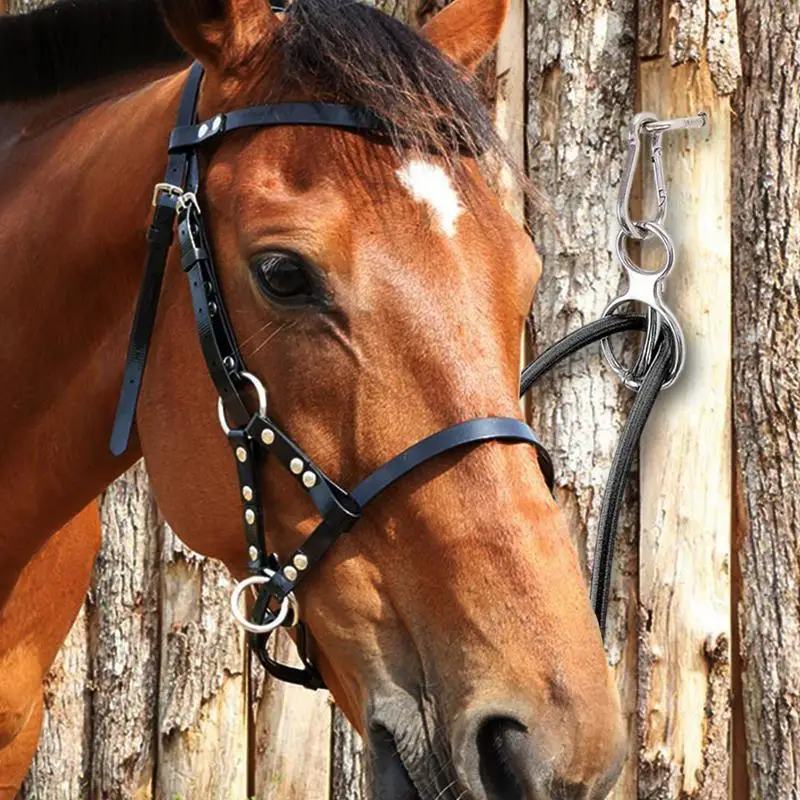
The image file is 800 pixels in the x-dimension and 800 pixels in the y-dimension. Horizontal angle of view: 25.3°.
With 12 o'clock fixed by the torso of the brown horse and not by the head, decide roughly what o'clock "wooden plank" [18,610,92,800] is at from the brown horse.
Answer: The wooden plank is roughly at 7 o'clock from the brown horse.

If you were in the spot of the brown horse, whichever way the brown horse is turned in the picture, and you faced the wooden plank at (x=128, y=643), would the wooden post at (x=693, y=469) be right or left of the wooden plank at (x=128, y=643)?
right

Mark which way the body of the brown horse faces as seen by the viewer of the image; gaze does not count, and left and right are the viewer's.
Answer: facing the viewer and to the right of the viewer

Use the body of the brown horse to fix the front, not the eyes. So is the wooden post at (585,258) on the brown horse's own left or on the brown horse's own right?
on the brown horse's own left

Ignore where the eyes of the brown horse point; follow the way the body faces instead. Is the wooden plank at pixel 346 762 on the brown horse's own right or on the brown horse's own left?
on the brown horse's own left

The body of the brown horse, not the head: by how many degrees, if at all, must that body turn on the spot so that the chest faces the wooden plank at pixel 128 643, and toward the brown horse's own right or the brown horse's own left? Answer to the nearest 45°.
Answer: approximately 135° to the brown horse's own left

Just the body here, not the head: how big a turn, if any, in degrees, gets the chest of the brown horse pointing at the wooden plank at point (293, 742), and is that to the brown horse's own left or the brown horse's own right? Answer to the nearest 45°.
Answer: approximately 135° to the brown horse's own left

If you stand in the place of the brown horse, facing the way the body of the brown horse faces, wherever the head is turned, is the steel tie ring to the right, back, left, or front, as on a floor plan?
left

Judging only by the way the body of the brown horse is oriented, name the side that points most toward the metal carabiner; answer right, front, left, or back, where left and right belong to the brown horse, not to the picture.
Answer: left

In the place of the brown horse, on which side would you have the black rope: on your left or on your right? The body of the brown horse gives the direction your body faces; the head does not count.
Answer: on your left

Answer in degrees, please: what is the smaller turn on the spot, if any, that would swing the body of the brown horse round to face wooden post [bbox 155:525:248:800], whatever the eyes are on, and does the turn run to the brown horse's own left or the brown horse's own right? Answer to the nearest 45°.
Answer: approximately 135° to the brown horse's own left
